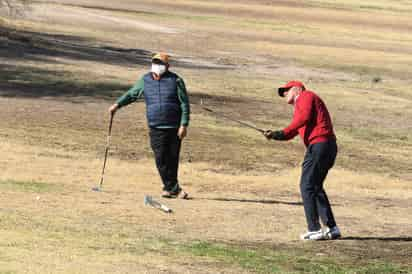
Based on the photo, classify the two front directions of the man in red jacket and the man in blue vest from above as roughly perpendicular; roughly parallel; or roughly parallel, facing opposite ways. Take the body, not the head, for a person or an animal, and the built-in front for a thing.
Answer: roughly perpendicular

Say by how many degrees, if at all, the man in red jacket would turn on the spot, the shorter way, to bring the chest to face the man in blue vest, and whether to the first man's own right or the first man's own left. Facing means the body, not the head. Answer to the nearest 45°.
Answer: approximately 45° to the first man's own right

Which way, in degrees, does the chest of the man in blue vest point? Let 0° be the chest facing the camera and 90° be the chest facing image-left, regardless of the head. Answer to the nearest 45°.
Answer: approximately 0°

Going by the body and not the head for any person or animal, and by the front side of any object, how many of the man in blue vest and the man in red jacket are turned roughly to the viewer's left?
1

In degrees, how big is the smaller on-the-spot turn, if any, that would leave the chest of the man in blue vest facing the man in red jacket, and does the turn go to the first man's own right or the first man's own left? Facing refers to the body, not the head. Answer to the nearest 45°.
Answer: approximately 45° to the first man's own left

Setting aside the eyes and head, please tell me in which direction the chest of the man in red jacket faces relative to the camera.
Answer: to the viewer's left
